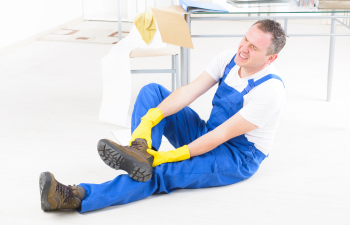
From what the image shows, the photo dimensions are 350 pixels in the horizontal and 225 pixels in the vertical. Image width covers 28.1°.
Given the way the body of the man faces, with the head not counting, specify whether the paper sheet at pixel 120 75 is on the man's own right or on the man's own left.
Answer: on the man's own right

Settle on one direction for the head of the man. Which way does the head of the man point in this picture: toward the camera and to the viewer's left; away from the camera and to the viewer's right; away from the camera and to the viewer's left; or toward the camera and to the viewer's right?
toward the camera and to the viewer's left

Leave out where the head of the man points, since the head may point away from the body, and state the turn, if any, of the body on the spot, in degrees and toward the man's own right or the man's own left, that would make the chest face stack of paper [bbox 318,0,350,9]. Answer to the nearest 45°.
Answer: approximately 180°

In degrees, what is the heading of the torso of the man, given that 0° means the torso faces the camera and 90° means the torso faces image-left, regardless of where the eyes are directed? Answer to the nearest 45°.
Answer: approximately 45°

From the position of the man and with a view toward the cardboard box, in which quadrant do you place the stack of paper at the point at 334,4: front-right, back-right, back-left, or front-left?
front-right

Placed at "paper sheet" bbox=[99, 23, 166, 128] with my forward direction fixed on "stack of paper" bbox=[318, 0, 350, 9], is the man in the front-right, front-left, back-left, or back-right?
front-right
